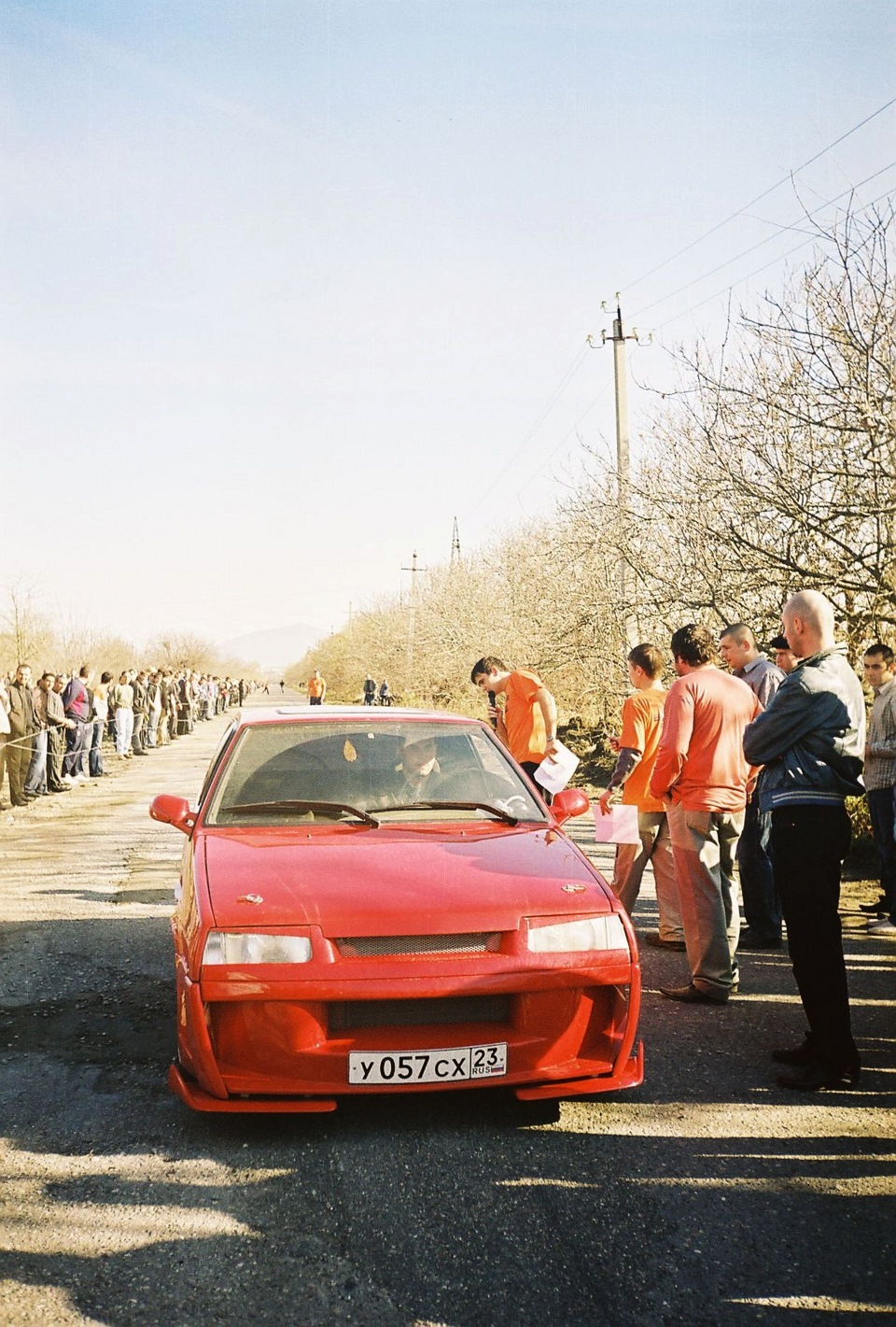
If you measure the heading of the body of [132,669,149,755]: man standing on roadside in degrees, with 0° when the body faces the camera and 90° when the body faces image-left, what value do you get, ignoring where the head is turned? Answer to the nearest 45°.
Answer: approximately 270°

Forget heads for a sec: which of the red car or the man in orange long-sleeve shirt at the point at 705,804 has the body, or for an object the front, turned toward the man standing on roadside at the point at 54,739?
the man in orange long-sleeve shirt

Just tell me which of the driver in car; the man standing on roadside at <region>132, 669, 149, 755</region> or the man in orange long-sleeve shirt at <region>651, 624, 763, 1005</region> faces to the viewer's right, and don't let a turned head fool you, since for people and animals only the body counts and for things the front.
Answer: the man standing on roadside

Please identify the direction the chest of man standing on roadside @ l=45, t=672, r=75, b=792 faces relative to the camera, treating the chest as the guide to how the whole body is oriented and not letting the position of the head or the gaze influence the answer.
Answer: to the viewer's right

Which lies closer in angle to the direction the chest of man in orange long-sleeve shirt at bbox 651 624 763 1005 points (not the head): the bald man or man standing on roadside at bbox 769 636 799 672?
the man standing on roadside

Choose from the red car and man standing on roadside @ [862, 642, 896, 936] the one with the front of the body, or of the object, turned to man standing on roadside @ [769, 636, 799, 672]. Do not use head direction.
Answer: man standing on roadside @ [862, 642, 896, 936]

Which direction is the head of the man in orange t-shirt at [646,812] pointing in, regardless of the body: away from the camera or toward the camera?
away from the camera

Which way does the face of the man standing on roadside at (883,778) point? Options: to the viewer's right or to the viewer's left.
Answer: to the viewer's left

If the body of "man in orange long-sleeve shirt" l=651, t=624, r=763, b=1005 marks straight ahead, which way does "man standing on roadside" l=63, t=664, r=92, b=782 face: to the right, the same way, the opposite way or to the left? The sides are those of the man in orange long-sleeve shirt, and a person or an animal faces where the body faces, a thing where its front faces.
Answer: to the right

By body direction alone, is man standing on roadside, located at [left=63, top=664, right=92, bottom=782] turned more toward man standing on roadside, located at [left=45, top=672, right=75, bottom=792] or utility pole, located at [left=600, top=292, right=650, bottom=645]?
the utility pole

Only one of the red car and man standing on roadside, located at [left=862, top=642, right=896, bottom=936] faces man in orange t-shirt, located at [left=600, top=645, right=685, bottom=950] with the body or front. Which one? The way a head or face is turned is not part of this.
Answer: the man standing on roadside
